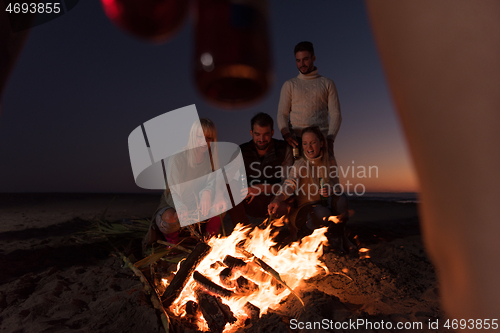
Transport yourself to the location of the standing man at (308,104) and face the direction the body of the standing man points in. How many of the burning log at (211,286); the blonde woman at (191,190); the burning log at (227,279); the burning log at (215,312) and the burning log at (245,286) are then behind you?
0

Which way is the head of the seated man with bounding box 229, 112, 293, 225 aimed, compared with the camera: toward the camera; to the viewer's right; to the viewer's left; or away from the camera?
toward the camera

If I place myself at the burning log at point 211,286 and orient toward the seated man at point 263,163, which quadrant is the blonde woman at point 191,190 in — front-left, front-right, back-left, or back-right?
front-left

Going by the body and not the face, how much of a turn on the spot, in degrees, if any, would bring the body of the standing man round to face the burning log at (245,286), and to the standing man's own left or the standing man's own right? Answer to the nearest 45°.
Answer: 0° — they already face it

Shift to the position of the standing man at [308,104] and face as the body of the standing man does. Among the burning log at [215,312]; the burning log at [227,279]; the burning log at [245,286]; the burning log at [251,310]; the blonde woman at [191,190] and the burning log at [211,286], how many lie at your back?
0

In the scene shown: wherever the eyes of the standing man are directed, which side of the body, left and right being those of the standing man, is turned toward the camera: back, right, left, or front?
front

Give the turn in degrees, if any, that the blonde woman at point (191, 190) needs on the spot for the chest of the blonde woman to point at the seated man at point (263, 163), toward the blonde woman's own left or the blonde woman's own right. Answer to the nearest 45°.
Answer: approximately 90° to the blonde woman's own left

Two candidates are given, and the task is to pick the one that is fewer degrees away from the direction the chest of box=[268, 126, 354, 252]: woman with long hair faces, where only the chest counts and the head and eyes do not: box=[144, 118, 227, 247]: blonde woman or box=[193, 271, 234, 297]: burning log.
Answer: the burning log

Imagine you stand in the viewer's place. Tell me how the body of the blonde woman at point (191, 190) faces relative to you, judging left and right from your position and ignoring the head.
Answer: facing the viewer and to the right of the viewer

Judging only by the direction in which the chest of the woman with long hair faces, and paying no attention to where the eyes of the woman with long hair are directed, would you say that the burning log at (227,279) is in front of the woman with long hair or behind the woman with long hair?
in front

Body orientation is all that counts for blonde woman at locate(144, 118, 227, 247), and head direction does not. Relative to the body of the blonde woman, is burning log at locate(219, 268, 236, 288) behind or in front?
in front

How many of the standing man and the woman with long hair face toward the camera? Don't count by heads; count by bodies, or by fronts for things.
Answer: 2

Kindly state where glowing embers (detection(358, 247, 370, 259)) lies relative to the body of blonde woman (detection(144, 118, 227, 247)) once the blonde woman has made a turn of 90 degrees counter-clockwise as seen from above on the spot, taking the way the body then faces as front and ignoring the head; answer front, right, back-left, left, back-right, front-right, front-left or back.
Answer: front-right

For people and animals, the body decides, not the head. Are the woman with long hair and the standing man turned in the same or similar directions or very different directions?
same or similar directions

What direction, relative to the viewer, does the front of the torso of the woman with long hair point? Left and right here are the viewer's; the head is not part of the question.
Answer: facing the viewer
